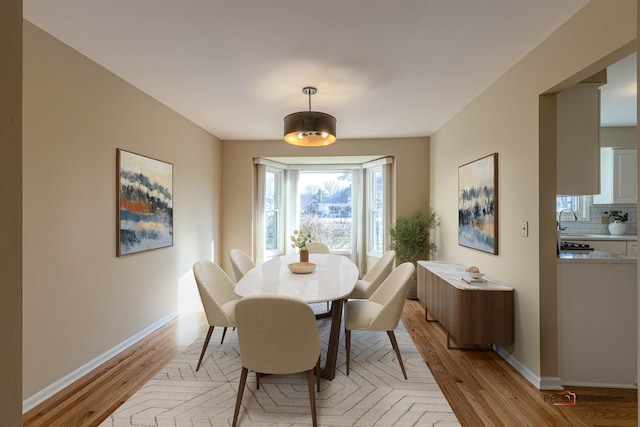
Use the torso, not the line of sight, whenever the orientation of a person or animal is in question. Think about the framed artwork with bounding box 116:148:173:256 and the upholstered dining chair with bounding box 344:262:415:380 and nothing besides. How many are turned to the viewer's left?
1

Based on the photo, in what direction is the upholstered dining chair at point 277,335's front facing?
away from the camera

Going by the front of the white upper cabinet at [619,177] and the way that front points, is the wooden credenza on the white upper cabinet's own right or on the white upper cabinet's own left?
on the white upper cabinet's own right

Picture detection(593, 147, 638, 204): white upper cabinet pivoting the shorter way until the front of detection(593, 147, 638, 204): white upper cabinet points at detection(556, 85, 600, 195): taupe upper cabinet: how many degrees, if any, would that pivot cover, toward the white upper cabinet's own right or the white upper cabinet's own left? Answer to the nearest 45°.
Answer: approximately 45° to the white upper cabinet's own right

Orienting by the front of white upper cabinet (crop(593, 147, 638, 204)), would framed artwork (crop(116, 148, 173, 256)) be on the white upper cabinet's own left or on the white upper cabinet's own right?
on the white upper cabinet's own right

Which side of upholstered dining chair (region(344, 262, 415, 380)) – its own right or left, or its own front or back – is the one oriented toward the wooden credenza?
back

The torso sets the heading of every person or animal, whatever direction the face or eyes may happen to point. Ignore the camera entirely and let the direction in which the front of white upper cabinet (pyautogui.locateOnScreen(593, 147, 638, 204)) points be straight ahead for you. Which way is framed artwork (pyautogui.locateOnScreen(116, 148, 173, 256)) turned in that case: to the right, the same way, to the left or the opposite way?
to the left

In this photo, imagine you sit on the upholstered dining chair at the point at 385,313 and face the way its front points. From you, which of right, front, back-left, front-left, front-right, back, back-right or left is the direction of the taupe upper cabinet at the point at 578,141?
back

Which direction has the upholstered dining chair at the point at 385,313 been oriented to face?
to the viewer's left

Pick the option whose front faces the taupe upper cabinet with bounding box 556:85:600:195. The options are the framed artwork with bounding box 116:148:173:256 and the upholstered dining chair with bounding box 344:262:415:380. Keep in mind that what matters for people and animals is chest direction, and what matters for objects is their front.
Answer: the framed artwork

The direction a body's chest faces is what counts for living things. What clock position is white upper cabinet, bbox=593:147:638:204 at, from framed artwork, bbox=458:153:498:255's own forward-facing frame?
The white upper cabinet is roughly at 6 o'clock from the framed artwork.

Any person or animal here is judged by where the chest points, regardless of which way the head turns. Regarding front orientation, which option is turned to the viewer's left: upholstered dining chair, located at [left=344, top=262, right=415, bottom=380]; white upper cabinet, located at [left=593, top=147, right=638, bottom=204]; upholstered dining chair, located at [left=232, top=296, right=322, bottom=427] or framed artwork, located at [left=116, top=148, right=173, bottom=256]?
upholstered dining chair, located at [left=344, top=262, right=415, bottom=380]

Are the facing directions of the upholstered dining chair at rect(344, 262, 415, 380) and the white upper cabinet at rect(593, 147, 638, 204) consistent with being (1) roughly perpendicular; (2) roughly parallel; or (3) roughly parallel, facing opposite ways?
roughly perpendicular

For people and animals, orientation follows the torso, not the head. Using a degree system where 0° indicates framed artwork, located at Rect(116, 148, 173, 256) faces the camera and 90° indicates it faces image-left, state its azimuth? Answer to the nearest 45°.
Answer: approximately 315°
